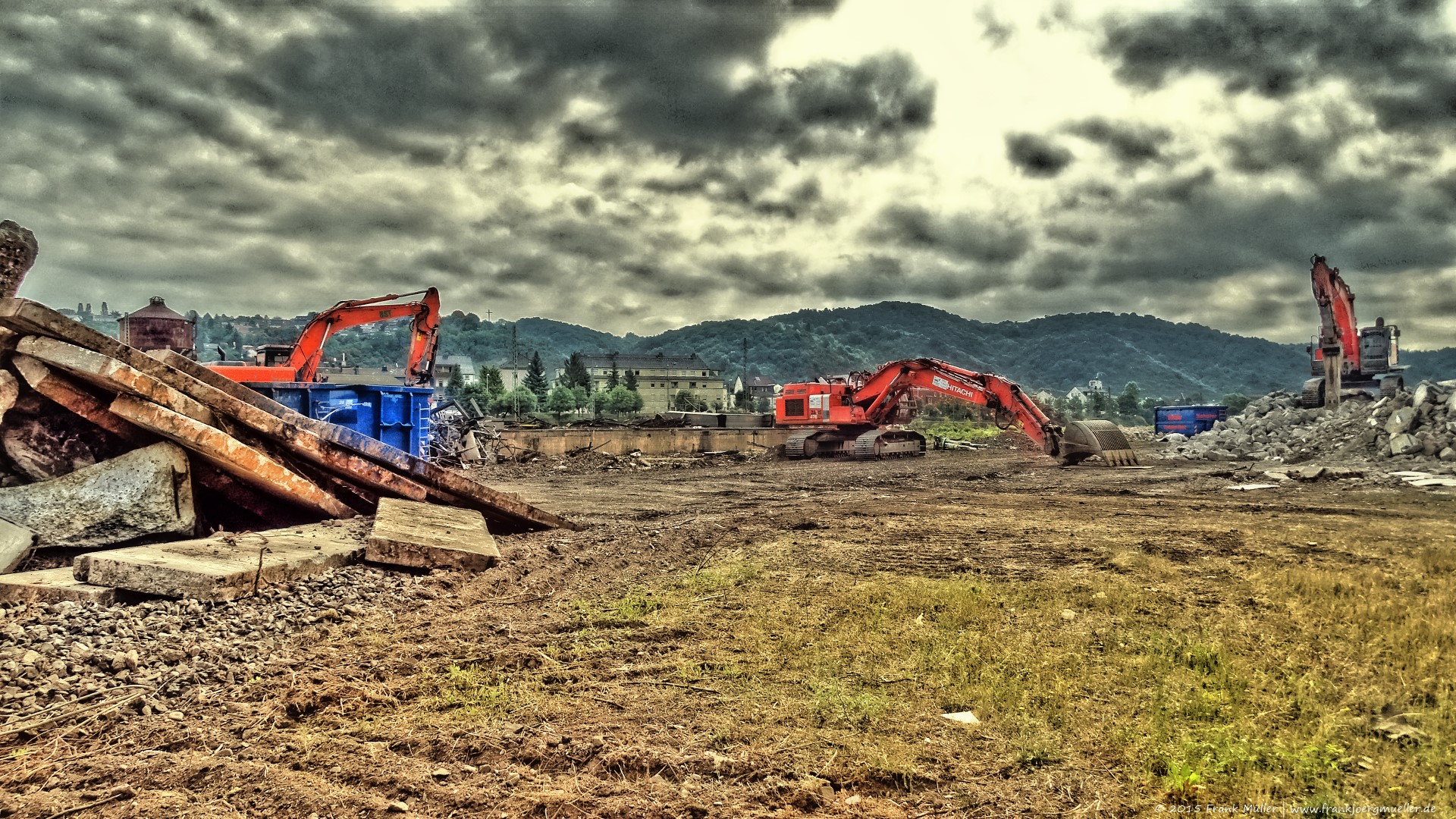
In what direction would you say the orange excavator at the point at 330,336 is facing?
to the viewer's right

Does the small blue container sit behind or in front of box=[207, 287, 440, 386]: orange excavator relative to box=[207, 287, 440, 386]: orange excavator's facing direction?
in front

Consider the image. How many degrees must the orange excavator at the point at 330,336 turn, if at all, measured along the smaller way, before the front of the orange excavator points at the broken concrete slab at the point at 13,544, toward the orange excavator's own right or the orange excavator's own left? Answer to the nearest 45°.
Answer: approximately 90° to the orange excavator's own right

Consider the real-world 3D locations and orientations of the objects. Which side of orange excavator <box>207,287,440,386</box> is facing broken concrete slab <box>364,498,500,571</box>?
right

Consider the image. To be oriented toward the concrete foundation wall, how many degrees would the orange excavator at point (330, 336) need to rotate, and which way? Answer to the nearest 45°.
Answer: approximately 45° to its left

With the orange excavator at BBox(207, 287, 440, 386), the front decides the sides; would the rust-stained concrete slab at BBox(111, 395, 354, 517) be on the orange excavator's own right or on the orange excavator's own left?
on the orange excavator's own right

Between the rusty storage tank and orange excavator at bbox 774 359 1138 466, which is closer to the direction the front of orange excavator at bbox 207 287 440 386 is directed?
the orange excavator

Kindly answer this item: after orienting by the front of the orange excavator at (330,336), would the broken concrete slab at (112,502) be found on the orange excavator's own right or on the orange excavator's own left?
on the orange excavator's own right

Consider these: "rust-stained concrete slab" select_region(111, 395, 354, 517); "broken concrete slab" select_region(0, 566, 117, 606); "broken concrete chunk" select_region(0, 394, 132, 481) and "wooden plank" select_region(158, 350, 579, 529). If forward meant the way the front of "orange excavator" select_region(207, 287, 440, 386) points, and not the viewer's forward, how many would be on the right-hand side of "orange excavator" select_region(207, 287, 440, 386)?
4

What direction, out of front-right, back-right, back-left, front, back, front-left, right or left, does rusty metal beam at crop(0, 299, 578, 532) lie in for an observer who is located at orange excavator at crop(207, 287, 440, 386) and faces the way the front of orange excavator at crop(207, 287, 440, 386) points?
right

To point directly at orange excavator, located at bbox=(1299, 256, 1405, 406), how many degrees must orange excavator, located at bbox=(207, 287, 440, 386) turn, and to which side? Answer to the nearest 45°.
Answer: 0° — it already faces it

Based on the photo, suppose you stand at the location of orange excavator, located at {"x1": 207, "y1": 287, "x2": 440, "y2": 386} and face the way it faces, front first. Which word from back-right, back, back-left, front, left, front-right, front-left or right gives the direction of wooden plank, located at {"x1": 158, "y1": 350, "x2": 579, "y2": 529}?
right
